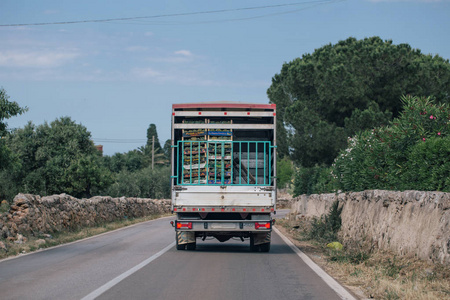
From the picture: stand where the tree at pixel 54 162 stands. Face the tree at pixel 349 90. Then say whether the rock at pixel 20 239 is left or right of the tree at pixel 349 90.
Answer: right

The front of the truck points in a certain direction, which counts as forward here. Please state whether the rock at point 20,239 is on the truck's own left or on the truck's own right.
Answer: on the truck's own left

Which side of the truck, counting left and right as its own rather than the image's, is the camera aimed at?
back

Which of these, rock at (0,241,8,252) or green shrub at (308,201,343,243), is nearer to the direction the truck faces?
the green shrub

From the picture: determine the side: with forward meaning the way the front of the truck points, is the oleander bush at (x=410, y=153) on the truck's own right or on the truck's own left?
on the truck's own right

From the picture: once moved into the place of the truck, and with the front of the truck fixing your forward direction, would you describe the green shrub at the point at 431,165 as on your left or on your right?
on your right

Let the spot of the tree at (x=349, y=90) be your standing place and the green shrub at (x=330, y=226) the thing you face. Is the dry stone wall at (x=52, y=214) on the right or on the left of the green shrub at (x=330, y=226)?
right

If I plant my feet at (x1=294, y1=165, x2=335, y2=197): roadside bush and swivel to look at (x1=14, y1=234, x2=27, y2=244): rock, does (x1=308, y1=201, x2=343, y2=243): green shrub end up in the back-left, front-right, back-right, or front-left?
front-left

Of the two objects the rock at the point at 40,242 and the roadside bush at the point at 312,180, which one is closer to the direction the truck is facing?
the roadside bush

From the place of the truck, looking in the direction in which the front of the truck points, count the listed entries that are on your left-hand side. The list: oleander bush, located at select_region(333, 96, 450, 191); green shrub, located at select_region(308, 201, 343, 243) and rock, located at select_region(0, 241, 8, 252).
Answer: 1

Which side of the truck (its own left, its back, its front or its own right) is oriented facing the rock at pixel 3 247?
left

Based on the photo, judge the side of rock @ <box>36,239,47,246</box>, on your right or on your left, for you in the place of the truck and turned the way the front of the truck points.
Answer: on your left
